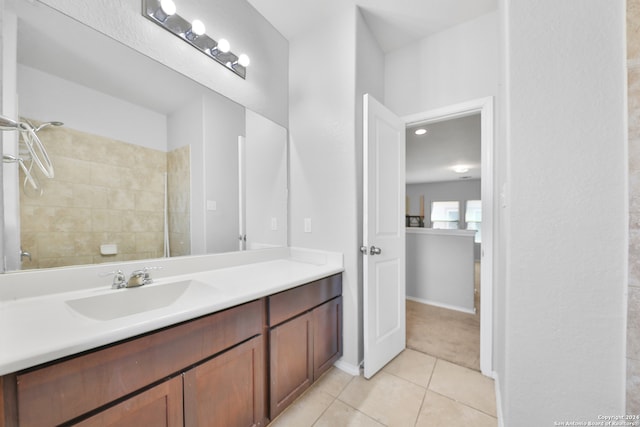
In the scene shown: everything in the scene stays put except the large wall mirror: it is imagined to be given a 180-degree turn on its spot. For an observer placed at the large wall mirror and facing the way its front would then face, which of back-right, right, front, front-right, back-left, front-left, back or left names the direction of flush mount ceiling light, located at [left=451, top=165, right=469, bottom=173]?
back-right

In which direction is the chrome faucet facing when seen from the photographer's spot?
facing the viewer and to the right of the viewer

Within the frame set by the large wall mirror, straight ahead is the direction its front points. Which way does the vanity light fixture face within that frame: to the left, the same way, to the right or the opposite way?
the same way

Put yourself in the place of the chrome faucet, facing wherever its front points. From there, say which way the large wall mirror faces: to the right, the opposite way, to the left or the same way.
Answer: the same way

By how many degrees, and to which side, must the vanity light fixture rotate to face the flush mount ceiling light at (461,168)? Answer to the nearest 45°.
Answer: approximately 45° to its left

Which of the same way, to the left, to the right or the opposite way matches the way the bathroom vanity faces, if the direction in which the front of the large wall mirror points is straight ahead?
the same way

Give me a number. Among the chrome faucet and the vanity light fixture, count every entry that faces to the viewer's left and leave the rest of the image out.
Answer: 0

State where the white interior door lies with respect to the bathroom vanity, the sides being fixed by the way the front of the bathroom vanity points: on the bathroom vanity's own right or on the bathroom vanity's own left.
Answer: on the bathroom vanity's own left

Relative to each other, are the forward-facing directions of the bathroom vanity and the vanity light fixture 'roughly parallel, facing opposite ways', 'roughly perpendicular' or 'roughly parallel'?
roughly parallel

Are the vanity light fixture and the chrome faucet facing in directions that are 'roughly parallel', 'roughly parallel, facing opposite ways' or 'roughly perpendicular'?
roughly parallel

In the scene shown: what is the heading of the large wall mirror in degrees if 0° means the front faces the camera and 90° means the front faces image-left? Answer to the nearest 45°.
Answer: approximately 315°
